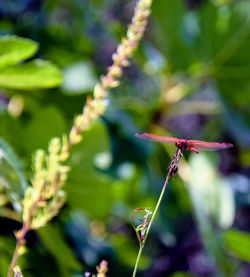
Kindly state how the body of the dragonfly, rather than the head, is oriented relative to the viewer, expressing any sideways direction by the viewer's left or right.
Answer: facing the viewer and to the left of the viewer
